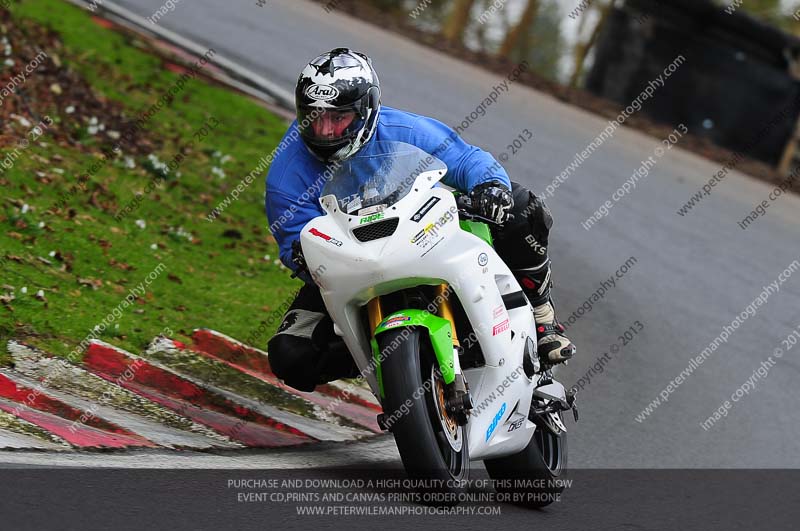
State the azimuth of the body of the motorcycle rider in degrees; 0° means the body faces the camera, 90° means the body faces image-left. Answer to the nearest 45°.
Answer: approximately 0°

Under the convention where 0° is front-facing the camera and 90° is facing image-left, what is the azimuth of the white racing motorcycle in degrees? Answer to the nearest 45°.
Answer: approximately 45°

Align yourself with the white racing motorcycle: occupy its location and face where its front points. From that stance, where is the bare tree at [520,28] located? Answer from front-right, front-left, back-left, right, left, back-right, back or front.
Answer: back-right

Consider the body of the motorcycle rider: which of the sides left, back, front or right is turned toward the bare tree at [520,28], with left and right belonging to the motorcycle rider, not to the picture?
back
